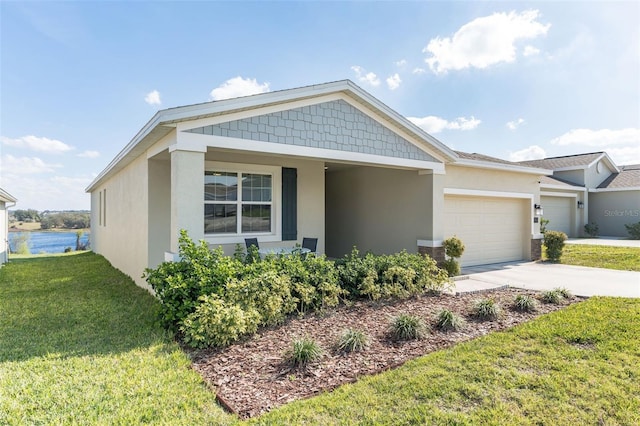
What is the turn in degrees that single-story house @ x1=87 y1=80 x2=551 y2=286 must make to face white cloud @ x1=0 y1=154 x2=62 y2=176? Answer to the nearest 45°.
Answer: approximately 180°

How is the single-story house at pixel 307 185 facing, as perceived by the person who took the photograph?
facing the viewer and to the right of the viewer

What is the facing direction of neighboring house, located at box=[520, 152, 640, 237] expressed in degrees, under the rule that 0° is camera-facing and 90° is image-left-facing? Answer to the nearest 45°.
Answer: approximately 315°

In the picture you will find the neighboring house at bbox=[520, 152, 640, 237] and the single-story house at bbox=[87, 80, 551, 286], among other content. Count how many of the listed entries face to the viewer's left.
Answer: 0

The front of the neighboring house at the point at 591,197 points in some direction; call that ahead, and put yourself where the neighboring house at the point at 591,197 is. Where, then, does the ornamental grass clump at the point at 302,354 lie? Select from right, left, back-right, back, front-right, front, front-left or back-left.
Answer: front-right

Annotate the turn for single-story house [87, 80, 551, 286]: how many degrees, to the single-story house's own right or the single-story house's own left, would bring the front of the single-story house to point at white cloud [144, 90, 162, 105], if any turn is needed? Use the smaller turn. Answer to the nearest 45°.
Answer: approximately 180°

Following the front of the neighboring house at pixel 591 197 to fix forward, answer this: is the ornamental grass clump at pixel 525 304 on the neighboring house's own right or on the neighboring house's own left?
on the neighboring house's own right

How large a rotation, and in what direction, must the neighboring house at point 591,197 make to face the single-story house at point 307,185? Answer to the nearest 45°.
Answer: approximately 45° to its right

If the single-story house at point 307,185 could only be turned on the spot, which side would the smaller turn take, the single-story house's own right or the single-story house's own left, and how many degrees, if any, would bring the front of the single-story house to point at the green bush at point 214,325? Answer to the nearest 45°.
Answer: approximately 45° to the single-story house's own right

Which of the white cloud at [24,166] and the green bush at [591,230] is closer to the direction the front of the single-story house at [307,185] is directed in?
the green bush
